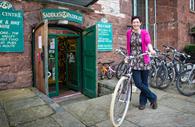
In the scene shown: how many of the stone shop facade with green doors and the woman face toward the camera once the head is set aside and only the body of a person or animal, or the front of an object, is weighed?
2

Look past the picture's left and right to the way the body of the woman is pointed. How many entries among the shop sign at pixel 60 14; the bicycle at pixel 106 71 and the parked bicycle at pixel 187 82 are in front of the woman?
0

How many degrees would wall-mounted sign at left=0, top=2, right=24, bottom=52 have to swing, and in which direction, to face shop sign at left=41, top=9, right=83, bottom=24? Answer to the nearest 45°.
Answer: approximately 90° to its left

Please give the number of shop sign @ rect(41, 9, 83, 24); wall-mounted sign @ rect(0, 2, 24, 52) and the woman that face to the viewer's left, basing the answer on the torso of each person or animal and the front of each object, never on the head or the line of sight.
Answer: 0

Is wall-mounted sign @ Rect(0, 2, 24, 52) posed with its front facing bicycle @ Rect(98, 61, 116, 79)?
no

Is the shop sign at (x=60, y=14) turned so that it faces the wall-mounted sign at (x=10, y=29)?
no

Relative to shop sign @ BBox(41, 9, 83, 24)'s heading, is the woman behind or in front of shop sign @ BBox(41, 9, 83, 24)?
in front

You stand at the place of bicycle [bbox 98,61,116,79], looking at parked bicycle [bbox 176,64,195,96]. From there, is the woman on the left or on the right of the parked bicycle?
right

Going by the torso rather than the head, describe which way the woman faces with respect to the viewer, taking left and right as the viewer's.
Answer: facing the viewer

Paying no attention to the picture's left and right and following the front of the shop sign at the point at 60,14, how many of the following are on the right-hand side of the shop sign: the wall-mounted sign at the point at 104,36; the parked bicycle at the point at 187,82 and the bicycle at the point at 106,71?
0

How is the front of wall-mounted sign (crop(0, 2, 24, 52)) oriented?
toward the camera
